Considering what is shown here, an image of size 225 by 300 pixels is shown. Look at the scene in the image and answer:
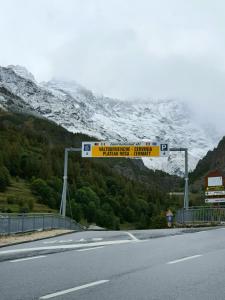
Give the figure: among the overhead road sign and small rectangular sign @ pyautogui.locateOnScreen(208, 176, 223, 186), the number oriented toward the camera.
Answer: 2

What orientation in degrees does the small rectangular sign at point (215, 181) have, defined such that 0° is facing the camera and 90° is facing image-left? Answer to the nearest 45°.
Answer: approximately 0°

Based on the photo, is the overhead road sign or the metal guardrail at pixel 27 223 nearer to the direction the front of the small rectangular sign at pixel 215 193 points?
the metal guardrail

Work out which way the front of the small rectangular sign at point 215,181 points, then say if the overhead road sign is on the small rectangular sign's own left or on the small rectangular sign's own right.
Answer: on the small rectangular sign's own right

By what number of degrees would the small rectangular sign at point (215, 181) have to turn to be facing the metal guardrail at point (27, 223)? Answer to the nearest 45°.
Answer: approximately 45° to its right

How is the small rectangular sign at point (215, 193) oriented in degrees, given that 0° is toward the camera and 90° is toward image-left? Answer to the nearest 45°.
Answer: approximately 0°

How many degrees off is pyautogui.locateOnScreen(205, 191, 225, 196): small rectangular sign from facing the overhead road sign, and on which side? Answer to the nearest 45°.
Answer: approximately 135° to its right
